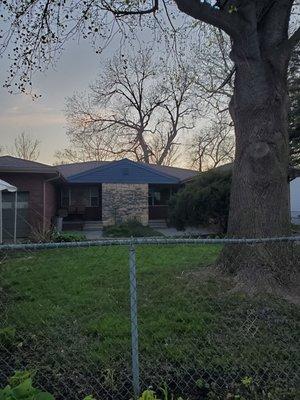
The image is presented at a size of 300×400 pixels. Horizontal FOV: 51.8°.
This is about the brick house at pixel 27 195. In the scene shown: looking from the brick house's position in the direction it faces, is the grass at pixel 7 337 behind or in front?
in front

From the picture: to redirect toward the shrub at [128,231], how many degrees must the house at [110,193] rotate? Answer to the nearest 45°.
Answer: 0° — it already faces it

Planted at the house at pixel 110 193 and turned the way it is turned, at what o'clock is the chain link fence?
The chain link fence is roughly at 12 o'clock from the house.

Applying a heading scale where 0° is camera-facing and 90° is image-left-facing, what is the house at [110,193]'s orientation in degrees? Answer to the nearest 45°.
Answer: approximately 0°

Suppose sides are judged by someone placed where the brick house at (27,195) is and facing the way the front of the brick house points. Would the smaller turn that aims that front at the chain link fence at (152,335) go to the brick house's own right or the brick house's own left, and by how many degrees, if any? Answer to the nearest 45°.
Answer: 0° — it already faces it

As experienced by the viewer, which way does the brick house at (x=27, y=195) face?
facing the viewer

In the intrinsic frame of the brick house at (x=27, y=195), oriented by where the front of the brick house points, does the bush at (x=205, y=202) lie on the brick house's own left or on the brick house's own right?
on the brick house's own left

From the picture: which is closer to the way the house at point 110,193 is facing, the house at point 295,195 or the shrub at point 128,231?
the shrub

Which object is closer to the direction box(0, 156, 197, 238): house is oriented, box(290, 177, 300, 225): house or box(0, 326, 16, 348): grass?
the grass
